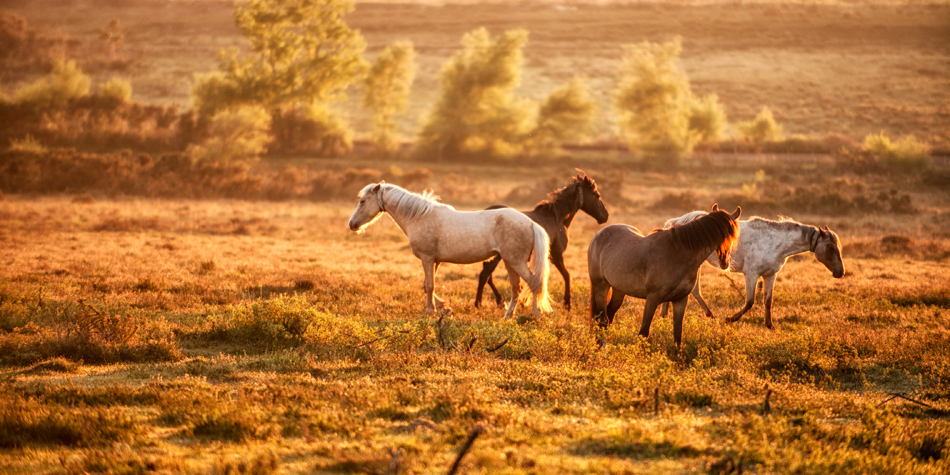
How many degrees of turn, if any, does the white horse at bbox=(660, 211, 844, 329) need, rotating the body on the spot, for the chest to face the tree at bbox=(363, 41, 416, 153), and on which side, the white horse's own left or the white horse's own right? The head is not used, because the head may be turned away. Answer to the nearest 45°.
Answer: approximately 135° to the white horse's own left

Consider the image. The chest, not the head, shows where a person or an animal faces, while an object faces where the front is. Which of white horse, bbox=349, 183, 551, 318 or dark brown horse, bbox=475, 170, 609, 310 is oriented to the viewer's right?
the dark brown horse

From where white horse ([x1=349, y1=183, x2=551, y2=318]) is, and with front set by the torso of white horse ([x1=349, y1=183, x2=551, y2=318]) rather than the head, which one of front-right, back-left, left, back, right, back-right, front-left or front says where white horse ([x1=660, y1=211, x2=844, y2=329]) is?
back

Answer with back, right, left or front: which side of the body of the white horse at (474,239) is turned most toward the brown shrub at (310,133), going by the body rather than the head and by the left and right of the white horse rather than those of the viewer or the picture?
right

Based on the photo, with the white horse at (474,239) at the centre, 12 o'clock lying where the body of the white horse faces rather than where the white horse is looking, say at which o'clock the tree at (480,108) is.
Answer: The tree is roughly at 3 o'clock from the white horse.

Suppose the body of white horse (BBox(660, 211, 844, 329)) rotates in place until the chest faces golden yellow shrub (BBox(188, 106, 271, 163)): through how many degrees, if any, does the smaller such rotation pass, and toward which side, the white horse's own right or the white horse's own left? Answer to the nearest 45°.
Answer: approximately 135° to the white horse's own left

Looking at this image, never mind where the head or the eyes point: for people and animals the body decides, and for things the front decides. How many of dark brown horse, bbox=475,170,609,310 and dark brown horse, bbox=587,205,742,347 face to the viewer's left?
0

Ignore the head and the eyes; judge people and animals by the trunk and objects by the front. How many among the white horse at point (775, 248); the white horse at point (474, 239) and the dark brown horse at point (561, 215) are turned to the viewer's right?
2

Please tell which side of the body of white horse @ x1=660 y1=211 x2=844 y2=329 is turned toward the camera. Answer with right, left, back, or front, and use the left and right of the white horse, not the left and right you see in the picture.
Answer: right

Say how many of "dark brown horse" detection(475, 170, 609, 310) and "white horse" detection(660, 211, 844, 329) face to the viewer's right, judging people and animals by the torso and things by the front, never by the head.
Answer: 2

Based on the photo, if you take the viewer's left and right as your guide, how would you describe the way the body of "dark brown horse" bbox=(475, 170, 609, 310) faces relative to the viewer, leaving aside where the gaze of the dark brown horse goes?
facing to the right of the viewer

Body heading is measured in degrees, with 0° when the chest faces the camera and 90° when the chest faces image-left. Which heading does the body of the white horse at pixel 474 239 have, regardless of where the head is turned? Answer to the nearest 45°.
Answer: approximately 90°
